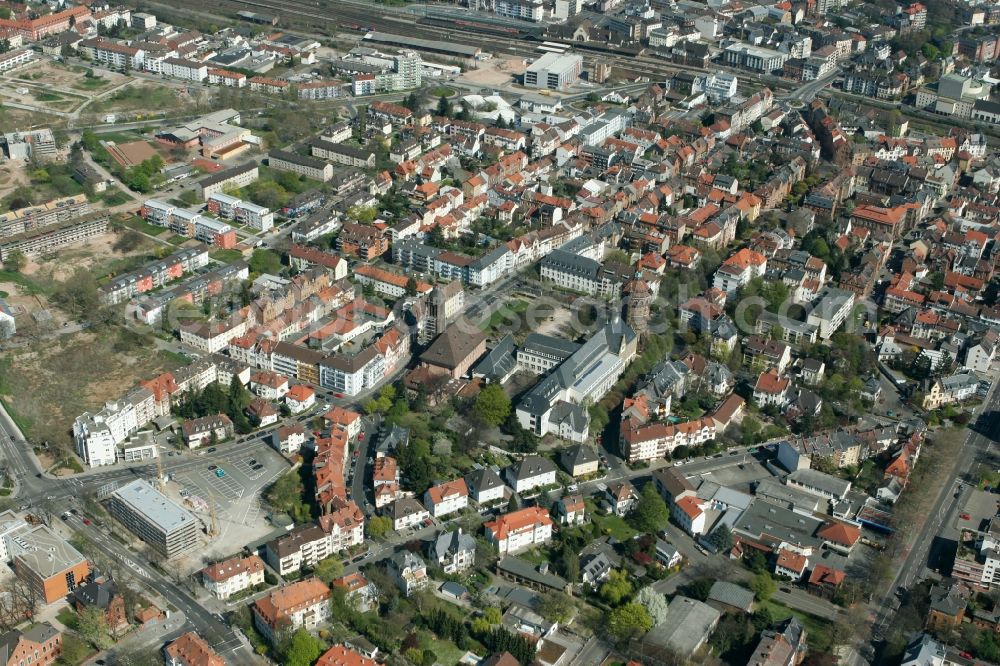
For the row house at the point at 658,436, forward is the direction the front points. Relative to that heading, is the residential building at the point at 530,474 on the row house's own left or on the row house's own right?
on the row house's own right

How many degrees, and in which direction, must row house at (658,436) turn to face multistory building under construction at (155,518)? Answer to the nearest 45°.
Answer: approximately 90° to its right

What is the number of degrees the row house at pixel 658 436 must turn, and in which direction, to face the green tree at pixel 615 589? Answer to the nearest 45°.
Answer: approximately 45° to its right

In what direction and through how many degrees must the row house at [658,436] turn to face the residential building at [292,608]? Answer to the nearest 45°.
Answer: approximately 90° to its right

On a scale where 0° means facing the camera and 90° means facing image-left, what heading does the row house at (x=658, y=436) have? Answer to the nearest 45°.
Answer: approximately 315°

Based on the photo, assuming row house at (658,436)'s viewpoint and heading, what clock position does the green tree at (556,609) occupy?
The green tree is roughly at 2 o'clock from the row house.

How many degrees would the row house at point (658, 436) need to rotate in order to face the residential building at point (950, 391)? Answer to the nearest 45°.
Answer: approximately 90° to its left

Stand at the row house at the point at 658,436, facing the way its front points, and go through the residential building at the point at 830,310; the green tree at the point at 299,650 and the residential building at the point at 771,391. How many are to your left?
2

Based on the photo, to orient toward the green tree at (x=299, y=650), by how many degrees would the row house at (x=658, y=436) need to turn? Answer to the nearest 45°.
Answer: approximately 90° to its right
